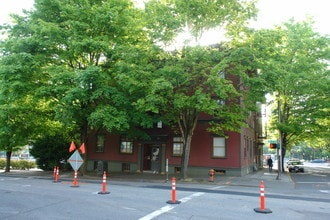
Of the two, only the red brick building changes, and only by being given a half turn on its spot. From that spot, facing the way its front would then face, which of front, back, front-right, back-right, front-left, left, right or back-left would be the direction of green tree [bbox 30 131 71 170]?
left

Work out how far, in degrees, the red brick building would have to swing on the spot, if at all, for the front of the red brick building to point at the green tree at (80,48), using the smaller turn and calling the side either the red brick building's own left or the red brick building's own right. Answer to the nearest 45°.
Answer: approximately 45° to the red brick building's own right

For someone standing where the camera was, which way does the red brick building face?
facing the viewer

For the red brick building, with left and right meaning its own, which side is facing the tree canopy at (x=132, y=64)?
front

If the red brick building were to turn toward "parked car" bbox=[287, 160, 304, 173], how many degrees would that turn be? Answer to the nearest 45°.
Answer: approximately 135° to its left

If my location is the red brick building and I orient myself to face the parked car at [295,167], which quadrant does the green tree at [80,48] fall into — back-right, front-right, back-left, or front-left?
back-right

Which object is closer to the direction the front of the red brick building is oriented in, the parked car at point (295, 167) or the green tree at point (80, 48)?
the green tree
